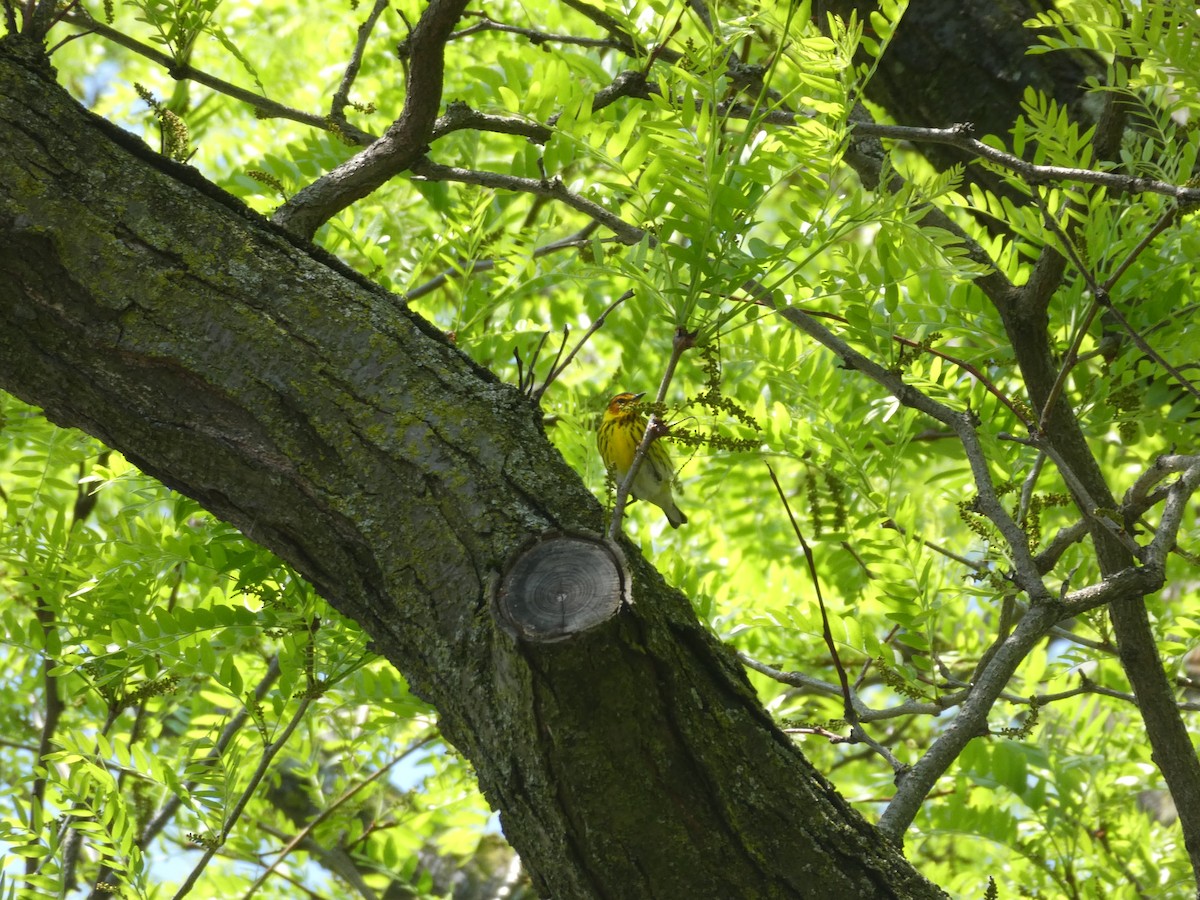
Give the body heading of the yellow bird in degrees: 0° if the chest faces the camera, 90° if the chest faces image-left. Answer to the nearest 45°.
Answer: approximately 45°
